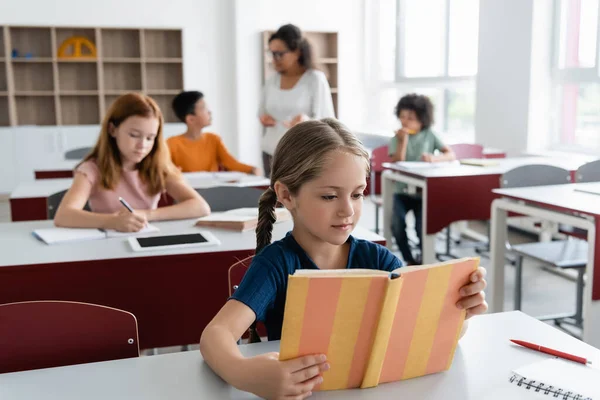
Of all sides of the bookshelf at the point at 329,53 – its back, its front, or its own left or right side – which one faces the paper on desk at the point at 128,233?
front

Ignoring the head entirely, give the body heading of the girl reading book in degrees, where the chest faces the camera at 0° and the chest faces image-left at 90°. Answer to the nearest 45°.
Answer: approximately 315°

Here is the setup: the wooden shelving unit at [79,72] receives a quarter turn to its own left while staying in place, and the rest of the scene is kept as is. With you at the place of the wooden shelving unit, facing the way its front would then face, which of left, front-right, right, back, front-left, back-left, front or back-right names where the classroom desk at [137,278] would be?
right

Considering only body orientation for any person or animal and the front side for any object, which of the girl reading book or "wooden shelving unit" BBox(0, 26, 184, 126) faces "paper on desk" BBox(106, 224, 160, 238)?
the wooden shelving unit

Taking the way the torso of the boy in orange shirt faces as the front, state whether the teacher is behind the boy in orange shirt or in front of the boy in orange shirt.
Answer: in front

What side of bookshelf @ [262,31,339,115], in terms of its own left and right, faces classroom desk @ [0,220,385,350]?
front

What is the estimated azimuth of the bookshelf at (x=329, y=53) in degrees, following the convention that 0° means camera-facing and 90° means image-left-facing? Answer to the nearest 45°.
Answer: approximately 0°

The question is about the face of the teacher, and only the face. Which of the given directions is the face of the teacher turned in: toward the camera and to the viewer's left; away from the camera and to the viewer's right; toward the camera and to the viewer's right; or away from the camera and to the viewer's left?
toward the camera and to the viewer's left

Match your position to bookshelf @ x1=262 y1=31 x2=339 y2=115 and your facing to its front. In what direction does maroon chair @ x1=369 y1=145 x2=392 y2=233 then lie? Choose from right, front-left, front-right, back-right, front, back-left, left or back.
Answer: front

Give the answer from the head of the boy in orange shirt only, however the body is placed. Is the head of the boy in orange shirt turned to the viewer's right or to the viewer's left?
to the viewer's right

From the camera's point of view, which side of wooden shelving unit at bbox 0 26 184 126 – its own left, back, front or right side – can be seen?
front

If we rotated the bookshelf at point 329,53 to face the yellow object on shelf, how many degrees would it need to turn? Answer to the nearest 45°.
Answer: approximately 90° to its right
